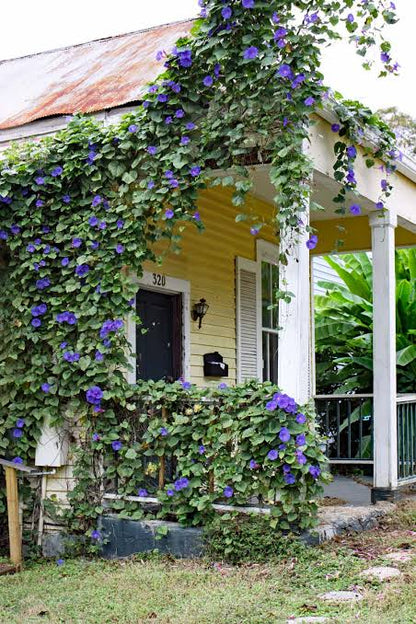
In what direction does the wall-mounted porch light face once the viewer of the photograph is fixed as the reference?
facing the viewer and to the right of the viewer

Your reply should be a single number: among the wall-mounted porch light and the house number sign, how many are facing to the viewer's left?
0

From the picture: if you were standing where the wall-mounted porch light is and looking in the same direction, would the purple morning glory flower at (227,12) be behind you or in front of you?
in front

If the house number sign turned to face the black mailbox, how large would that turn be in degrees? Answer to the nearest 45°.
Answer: approximately 90° to its left

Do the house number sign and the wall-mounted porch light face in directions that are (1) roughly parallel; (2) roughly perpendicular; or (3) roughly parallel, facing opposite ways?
roughly parallel

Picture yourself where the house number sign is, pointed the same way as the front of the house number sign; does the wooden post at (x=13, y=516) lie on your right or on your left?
on your right

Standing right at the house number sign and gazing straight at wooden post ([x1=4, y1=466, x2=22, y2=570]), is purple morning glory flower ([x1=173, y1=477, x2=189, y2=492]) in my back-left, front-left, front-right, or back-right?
front-left
